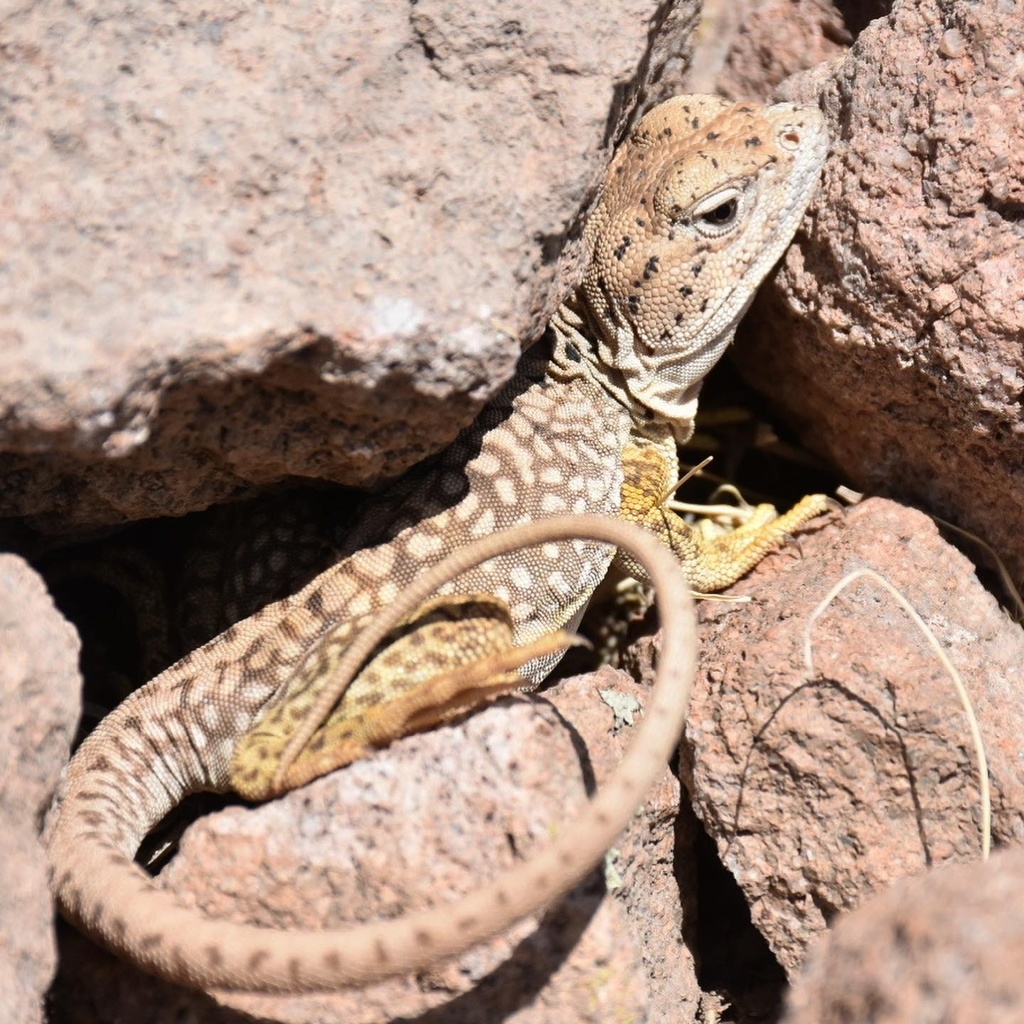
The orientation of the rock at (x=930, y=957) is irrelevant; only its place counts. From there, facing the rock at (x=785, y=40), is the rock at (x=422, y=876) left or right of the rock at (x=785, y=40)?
left

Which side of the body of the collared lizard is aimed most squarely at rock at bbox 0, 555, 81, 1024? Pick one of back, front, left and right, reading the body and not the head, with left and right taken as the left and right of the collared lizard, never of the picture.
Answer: back

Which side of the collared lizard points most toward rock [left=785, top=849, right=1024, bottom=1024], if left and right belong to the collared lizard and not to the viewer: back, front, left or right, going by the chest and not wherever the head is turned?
right

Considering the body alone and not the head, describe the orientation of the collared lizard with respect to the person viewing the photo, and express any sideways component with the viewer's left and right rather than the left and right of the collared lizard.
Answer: facing away from the viewer and to the right of the viewer
